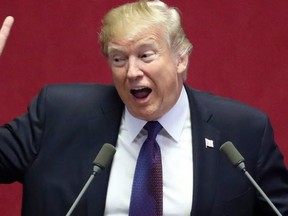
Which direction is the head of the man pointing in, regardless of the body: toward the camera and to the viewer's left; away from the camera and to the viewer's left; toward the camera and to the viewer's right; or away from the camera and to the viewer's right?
toward the camera and to the viewer's left

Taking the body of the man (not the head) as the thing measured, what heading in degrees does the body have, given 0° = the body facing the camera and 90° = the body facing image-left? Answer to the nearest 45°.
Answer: approximately 0°
